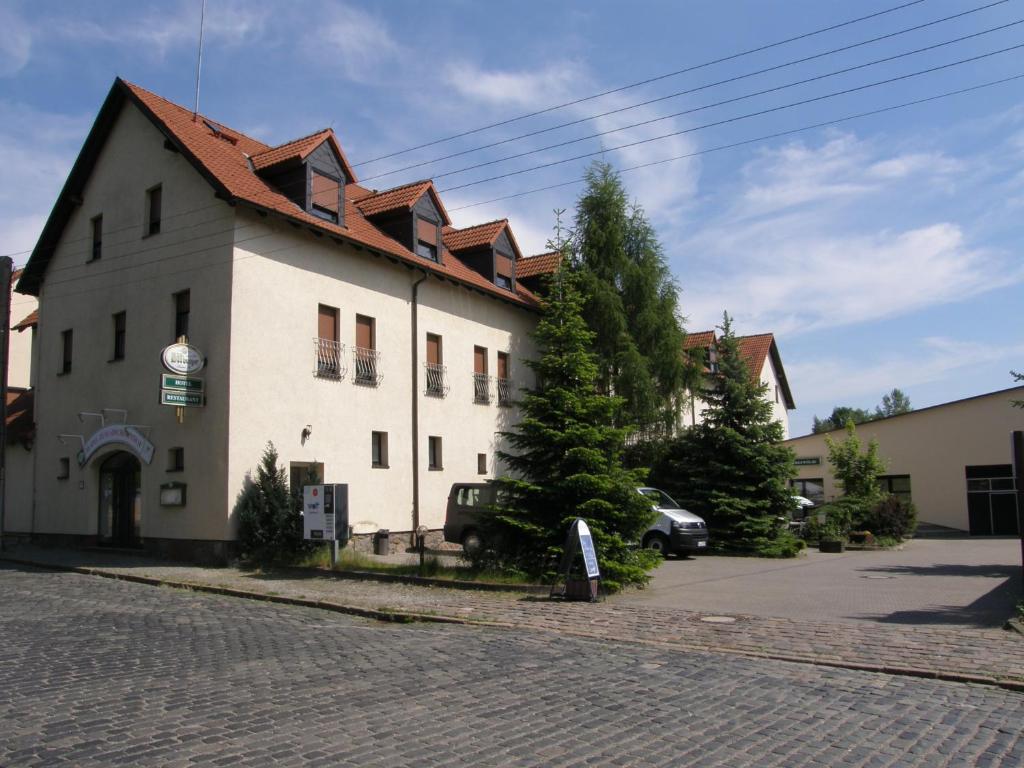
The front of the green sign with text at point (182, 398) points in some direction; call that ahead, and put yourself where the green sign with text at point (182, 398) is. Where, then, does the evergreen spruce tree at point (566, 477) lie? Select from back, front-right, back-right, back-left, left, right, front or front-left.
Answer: front-left

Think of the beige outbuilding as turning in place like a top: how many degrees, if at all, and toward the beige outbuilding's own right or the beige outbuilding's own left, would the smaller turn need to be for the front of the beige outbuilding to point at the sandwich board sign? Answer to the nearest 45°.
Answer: approximately 45° to the beige outbuilding's own left

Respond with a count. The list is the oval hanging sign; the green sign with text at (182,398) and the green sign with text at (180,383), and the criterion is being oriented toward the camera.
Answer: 3

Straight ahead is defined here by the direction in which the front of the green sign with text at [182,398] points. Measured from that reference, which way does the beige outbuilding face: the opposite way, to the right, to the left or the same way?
to the right

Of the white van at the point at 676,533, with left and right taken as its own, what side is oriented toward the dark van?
right

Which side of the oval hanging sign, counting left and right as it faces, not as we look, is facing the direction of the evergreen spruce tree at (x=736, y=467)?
left

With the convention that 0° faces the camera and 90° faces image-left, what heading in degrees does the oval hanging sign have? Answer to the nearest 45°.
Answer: approximately 0°

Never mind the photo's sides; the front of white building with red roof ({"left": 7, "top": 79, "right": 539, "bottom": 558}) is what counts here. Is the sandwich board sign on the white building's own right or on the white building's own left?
on the white building's own left

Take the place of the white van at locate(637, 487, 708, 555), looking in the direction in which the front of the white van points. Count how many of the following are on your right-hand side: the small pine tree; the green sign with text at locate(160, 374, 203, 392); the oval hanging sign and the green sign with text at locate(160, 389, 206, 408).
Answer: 4

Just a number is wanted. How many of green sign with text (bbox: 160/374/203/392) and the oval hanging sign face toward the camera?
2

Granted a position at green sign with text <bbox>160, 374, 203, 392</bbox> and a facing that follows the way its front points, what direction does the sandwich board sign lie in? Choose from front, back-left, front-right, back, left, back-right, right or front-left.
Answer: front-left
